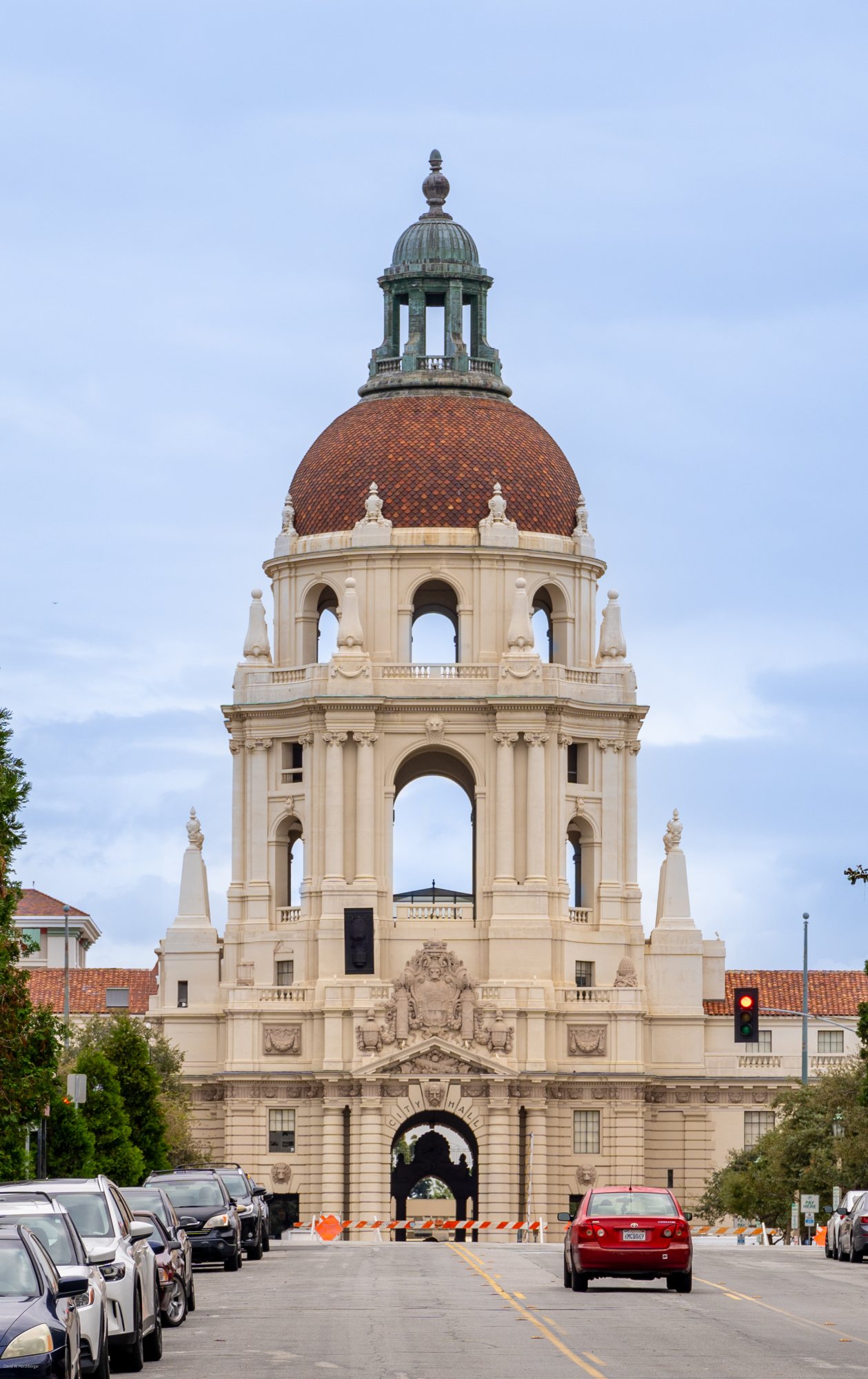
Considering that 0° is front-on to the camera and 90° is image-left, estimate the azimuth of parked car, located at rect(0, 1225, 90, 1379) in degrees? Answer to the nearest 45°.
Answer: approximately 0°

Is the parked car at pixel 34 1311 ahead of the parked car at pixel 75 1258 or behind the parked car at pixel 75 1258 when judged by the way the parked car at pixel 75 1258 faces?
ahead

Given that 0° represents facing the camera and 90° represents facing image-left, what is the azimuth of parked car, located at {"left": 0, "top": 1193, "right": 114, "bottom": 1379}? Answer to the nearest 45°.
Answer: approximately 0°

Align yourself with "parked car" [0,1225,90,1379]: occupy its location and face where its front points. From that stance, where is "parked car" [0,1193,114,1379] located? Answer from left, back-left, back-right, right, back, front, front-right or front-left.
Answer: back

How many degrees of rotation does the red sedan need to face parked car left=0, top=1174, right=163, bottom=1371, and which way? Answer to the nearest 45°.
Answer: approximately 180°

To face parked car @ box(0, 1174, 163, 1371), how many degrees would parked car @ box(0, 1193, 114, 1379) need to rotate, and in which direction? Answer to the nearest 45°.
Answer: approximately 180°

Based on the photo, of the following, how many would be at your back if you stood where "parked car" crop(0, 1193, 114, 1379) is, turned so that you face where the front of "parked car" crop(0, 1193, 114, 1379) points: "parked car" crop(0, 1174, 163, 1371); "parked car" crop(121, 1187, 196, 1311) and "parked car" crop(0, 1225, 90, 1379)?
2

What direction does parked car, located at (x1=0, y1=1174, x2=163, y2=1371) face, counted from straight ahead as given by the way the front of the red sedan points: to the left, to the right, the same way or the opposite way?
the opposite way

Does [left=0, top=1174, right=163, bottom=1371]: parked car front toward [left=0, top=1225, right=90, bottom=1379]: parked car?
yes

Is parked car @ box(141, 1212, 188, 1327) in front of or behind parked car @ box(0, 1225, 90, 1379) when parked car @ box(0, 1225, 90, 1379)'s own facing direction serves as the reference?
behind

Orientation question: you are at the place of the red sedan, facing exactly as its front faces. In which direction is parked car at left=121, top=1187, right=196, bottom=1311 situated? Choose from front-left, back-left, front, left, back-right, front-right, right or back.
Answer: back-left

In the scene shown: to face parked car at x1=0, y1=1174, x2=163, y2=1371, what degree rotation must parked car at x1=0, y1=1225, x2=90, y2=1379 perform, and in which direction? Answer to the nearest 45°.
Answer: approximately 180°

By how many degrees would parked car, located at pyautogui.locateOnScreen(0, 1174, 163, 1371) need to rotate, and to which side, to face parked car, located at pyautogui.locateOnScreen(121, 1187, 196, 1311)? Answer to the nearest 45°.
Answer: approximately 180°

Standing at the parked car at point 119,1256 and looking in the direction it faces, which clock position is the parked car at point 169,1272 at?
the parked car at point 169,1272 is roughly at 6 o'clock from the parked car at point 119,1256.

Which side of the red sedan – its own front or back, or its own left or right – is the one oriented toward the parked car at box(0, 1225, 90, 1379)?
back
